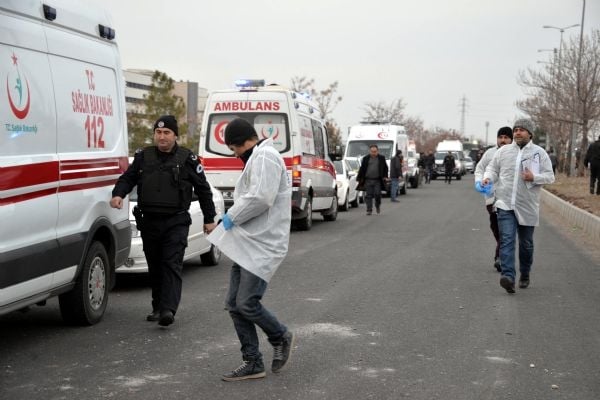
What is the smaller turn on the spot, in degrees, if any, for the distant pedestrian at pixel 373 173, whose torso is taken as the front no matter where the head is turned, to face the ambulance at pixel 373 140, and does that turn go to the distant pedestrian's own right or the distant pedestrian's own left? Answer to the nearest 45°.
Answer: approximately 180°

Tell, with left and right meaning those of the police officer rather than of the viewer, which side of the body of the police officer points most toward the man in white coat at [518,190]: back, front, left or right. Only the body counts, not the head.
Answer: left

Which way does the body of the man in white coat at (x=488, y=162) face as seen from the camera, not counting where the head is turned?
toward the camera

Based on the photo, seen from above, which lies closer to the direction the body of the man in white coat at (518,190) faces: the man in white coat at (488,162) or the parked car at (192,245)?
the parked car

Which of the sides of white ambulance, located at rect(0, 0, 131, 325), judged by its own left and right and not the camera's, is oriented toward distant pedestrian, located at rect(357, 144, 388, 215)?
back

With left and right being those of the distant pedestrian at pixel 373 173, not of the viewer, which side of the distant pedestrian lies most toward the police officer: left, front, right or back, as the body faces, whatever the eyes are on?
front

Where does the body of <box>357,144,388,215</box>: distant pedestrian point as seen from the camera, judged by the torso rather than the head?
toward the camera

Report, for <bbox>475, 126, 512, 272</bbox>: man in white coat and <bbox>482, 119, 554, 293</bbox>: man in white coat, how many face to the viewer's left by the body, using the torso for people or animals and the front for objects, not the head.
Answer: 0
